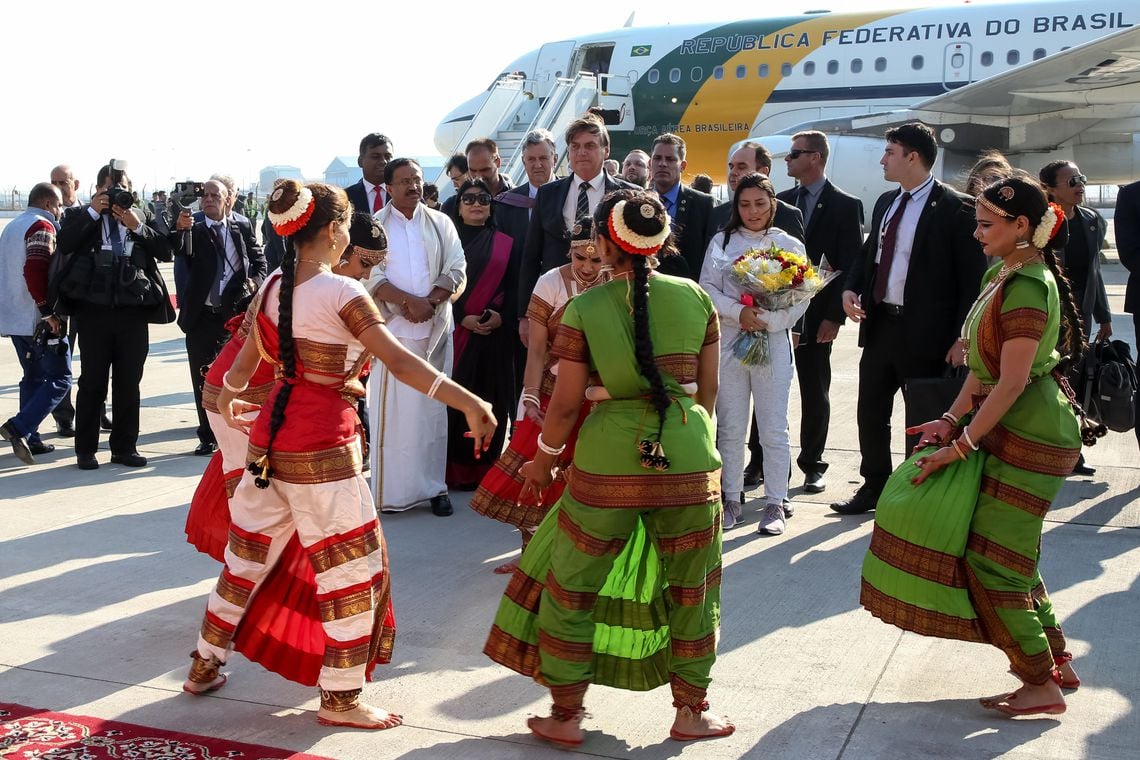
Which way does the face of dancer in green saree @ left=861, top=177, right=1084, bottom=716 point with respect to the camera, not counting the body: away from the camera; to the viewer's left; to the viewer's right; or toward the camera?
to the viewer's left

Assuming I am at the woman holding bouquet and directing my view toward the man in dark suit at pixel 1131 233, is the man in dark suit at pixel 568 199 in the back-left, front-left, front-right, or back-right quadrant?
back-left

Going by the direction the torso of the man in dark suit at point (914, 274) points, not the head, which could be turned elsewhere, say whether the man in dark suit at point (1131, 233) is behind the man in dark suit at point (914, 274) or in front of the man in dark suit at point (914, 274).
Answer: behind

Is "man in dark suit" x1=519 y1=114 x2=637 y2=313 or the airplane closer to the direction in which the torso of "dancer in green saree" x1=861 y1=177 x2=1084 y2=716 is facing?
the man in dark suit

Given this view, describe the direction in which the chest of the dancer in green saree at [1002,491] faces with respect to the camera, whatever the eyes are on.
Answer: to the viewer's left

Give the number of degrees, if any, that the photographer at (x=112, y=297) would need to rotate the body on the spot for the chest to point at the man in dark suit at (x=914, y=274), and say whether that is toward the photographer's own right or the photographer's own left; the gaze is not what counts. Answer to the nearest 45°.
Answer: approximately 45° to the photographer's own left

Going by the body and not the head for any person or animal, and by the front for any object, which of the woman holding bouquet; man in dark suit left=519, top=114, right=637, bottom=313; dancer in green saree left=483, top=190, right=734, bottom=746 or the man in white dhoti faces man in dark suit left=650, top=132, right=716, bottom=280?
the dancer in green saree

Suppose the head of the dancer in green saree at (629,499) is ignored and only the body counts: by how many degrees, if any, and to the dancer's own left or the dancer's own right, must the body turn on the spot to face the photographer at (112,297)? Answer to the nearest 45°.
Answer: approximately 45° to the dancer's own left

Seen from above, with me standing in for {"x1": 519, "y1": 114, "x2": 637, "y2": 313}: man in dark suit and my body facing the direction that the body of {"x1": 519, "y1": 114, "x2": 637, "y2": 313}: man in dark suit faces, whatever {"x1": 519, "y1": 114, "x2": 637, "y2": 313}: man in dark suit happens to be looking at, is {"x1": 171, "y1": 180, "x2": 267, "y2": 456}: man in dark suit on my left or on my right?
on my right
